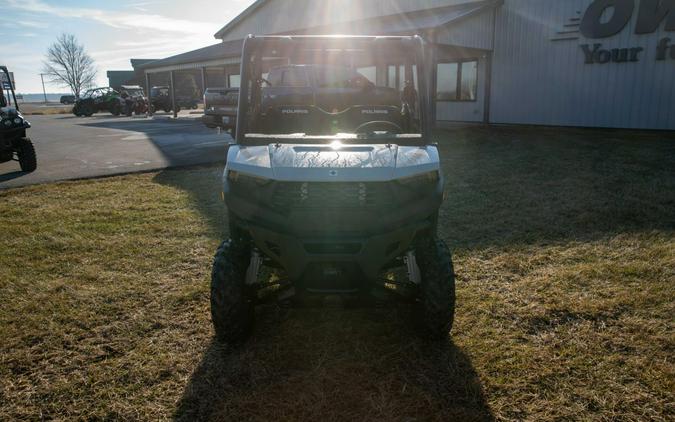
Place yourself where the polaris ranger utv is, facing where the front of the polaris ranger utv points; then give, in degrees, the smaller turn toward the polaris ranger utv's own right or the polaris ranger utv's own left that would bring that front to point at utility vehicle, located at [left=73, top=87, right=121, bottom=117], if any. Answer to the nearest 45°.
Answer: approximately 135° to the polaris ranger utv's own right

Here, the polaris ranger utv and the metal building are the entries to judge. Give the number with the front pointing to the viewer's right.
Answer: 0

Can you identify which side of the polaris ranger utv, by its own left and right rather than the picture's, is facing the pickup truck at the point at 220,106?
back

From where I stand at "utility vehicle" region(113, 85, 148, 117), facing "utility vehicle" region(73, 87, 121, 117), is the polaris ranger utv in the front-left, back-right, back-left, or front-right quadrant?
back-left

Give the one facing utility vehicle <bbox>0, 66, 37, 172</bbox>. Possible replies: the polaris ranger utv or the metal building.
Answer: the metal building

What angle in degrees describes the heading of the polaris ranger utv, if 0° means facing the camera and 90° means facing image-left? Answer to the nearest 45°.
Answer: approximately 0°

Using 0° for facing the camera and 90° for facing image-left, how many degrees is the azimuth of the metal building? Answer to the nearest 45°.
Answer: approximately 45°

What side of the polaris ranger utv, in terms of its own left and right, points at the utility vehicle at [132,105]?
back

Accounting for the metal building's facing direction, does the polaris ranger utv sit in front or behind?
in front

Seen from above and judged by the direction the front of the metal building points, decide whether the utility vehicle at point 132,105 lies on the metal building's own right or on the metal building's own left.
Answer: on the metal building's own right

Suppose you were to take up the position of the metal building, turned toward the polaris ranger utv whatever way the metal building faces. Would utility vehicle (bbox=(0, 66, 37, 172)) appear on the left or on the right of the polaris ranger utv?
right
